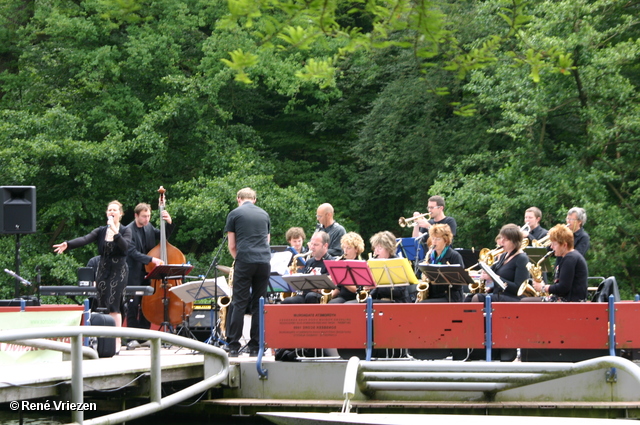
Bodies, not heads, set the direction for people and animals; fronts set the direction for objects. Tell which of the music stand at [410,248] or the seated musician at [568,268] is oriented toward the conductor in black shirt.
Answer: the seated musician

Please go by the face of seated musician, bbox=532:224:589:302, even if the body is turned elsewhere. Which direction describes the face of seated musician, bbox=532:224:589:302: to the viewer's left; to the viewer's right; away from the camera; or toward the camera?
to the viewer's left

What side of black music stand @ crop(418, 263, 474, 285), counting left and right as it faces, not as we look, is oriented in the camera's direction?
back

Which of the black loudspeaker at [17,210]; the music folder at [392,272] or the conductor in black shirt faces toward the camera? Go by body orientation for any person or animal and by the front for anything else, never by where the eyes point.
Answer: the black loudspeaker

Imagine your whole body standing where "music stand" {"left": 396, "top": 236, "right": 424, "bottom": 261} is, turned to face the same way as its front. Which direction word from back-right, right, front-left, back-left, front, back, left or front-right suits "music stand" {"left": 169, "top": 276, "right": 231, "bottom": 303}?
back-left

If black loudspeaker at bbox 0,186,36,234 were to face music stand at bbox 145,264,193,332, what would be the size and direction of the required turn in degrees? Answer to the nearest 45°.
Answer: approximately 90° to its left

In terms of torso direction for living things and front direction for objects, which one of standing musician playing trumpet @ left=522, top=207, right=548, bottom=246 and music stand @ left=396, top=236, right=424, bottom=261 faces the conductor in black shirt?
the standing musician playing trumpet

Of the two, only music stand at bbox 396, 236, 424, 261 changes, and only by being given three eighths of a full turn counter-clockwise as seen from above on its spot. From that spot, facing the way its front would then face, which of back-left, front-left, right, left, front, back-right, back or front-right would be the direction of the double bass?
front-right

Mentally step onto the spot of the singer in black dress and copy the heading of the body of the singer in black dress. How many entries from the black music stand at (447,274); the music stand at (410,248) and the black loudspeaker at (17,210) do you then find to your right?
1

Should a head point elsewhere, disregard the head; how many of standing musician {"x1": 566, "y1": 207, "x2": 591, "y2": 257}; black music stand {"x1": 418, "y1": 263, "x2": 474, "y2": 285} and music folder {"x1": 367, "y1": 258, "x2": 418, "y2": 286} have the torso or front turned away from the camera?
2

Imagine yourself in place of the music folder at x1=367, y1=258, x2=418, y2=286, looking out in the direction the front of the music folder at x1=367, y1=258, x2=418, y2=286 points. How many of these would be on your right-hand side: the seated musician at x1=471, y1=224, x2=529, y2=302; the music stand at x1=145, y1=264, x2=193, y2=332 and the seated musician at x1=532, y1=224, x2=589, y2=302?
2

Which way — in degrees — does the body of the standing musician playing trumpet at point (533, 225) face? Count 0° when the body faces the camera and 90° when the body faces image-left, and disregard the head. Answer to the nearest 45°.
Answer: approximately 45°

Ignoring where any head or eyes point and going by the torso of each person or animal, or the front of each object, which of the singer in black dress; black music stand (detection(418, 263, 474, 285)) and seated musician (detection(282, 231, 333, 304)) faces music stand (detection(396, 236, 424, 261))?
the black music stand

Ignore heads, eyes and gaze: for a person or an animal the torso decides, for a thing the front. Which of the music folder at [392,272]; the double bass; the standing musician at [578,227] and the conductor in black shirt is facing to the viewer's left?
the standing musician
